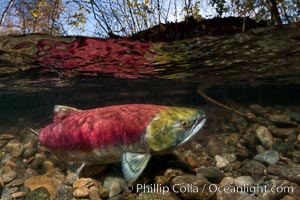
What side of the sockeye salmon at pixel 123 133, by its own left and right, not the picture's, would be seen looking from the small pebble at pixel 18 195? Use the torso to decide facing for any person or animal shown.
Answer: back

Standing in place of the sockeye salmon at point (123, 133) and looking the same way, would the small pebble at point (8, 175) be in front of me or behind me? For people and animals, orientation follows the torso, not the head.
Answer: behind

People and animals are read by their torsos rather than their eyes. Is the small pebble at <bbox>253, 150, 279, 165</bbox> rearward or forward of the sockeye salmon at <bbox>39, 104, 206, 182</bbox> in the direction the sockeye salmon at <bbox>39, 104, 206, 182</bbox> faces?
forward

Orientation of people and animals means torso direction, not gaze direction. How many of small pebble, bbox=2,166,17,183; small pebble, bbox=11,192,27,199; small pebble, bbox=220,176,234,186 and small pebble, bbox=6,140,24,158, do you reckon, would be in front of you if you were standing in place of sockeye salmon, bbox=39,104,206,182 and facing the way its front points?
1

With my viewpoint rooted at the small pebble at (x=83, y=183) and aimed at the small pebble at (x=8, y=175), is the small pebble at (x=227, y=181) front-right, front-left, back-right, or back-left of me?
back-right

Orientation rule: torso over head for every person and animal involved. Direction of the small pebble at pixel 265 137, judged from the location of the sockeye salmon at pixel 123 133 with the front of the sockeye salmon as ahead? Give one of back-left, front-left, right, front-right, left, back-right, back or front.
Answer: front-left

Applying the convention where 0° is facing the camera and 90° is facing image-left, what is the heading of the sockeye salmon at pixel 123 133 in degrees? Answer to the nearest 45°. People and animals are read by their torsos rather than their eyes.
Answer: approximately 270°

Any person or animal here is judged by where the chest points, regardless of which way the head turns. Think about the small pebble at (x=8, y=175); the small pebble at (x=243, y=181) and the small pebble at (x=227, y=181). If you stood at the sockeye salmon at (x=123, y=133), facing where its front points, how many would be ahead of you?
2

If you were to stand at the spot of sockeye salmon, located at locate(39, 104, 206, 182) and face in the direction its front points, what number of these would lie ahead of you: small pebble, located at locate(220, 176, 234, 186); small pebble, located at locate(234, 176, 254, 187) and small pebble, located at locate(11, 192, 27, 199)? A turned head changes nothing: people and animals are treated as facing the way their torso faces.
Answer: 2

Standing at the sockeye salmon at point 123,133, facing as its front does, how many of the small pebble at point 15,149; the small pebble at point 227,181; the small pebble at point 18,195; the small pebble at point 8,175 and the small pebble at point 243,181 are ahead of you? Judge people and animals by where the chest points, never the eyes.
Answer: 2

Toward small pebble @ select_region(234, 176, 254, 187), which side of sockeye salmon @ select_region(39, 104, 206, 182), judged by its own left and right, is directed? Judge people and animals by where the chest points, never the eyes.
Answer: front

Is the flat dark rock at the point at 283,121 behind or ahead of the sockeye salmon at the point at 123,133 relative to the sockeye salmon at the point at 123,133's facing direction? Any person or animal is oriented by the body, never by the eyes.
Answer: ahead
